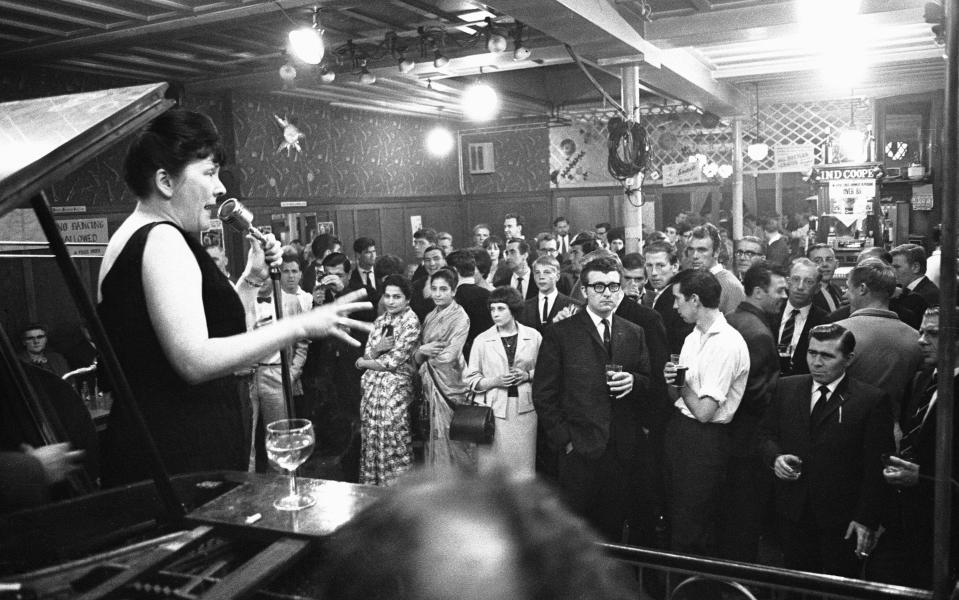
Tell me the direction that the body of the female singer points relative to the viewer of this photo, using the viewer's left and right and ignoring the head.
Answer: facing to the right of the viewer

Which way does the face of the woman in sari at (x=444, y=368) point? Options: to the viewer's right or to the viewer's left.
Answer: to the viewer's left

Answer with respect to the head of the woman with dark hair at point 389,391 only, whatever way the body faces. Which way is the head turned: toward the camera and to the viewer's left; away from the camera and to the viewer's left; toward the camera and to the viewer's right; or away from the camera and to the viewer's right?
toward the camera and to the viewer's left

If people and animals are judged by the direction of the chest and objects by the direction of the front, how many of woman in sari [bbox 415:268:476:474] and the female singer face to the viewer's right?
1

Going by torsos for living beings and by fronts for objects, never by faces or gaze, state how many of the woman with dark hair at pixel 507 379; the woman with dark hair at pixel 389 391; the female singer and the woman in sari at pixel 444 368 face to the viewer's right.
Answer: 1

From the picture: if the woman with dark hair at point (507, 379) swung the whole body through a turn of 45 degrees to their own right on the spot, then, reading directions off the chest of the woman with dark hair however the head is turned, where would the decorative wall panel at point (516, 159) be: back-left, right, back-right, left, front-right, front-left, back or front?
back-right

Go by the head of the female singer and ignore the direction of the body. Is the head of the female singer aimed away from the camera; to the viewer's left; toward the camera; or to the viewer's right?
to the viewer's right

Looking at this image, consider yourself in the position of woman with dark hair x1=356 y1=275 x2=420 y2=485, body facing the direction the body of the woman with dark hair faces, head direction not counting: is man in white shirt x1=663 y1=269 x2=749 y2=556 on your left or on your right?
on your left
